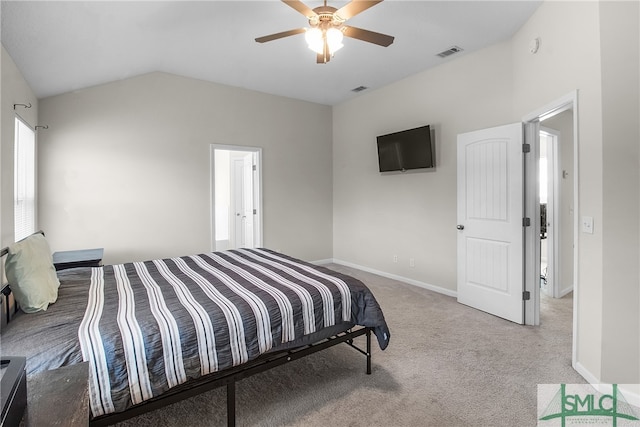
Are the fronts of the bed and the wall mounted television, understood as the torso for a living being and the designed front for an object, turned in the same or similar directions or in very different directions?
very different directions

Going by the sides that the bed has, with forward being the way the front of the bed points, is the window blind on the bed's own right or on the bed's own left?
on the bed's own left

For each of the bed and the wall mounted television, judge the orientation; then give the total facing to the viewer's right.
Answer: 1

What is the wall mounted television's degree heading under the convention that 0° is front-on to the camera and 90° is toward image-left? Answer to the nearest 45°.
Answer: approximately 45°

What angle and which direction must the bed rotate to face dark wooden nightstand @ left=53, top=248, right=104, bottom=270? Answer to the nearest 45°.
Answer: approximately 135° to its left

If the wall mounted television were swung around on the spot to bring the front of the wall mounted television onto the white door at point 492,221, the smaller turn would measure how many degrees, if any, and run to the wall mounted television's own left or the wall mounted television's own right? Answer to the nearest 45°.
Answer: approximately 90° to the wall mounted television's own left

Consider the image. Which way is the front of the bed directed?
to the viewer's right

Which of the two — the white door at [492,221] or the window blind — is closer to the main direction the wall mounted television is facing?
the window blind

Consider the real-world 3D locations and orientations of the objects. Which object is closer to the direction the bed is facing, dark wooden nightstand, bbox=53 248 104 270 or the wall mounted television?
the wall mounted television
